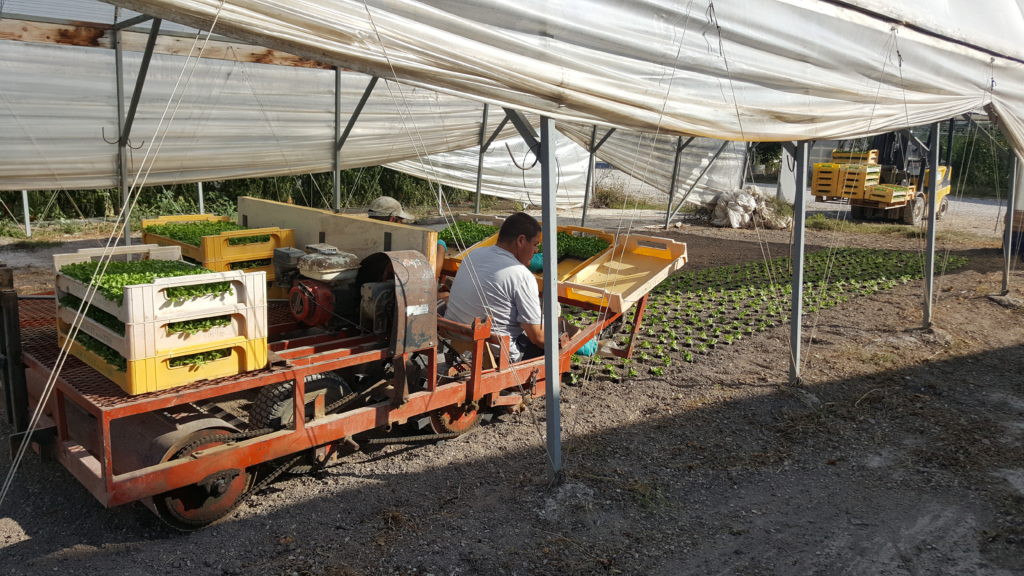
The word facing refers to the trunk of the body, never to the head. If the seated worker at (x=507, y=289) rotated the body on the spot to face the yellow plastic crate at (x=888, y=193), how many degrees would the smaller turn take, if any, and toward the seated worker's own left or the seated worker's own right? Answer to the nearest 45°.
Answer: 0° — they already face it

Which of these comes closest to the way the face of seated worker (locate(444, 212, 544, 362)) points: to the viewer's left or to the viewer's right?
to the viewer's right

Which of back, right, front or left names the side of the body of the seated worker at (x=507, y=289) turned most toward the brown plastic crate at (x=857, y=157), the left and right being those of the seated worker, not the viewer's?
front

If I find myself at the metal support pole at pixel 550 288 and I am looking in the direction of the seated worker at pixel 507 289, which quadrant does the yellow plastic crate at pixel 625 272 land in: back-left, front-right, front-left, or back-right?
front-right

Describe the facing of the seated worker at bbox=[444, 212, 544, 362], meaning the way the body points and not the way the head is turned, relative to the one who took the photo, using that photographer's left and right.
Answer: facing away from the viewer and to the right of the viewer

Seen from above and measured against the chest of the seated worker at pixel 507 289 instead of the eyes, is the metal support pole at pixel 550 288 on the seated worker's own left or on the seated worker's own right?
on the seated worker's own right

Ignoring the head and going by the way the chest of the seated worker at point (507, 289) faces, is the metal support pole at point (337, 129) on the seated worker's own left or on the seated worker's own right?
on the seated worker's own left

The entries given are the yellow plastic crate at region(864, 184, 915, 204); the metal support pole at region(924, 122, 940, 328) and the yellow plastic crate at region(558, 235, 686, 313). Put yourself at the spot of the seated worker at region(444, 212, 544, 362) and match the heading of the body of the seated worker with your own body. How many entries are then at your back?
0

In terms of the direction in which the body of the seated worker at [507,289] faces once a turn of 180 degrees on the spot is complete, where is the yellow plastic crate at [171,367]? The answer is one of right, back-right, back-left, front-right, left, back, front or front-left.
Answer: front

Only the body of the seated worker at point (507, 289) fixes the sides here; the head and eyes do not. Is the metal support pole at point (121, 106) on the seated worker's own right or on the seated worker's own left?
on the seated worker's own left
